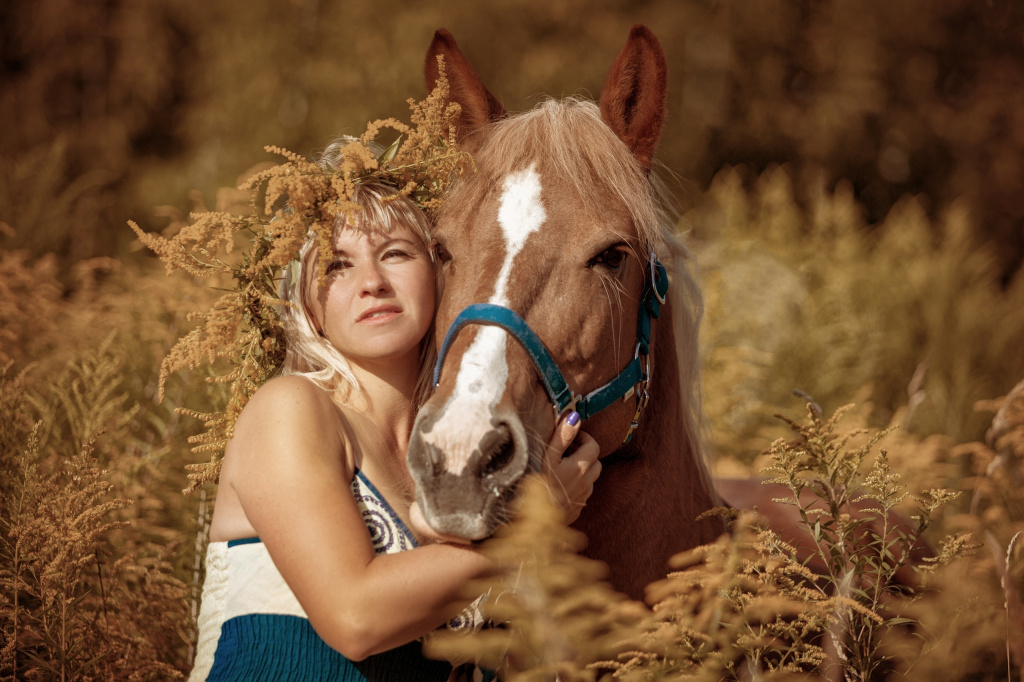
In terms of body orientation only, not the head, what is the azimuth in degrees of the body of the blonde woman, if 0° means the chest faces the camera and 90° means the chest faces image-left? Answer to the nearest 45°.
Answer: approximately 315°

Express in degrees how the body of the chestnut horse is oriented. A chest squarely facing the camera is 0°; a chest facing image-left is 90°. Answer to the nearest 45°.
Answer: approximately 45°

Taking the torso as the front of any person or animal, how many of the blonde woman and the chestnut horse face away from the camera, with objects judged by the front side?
0

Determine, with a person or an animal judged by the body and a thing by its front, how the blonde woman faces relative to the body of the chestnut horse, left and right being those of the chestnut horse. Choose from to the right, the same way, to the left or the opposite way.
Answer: to the left
